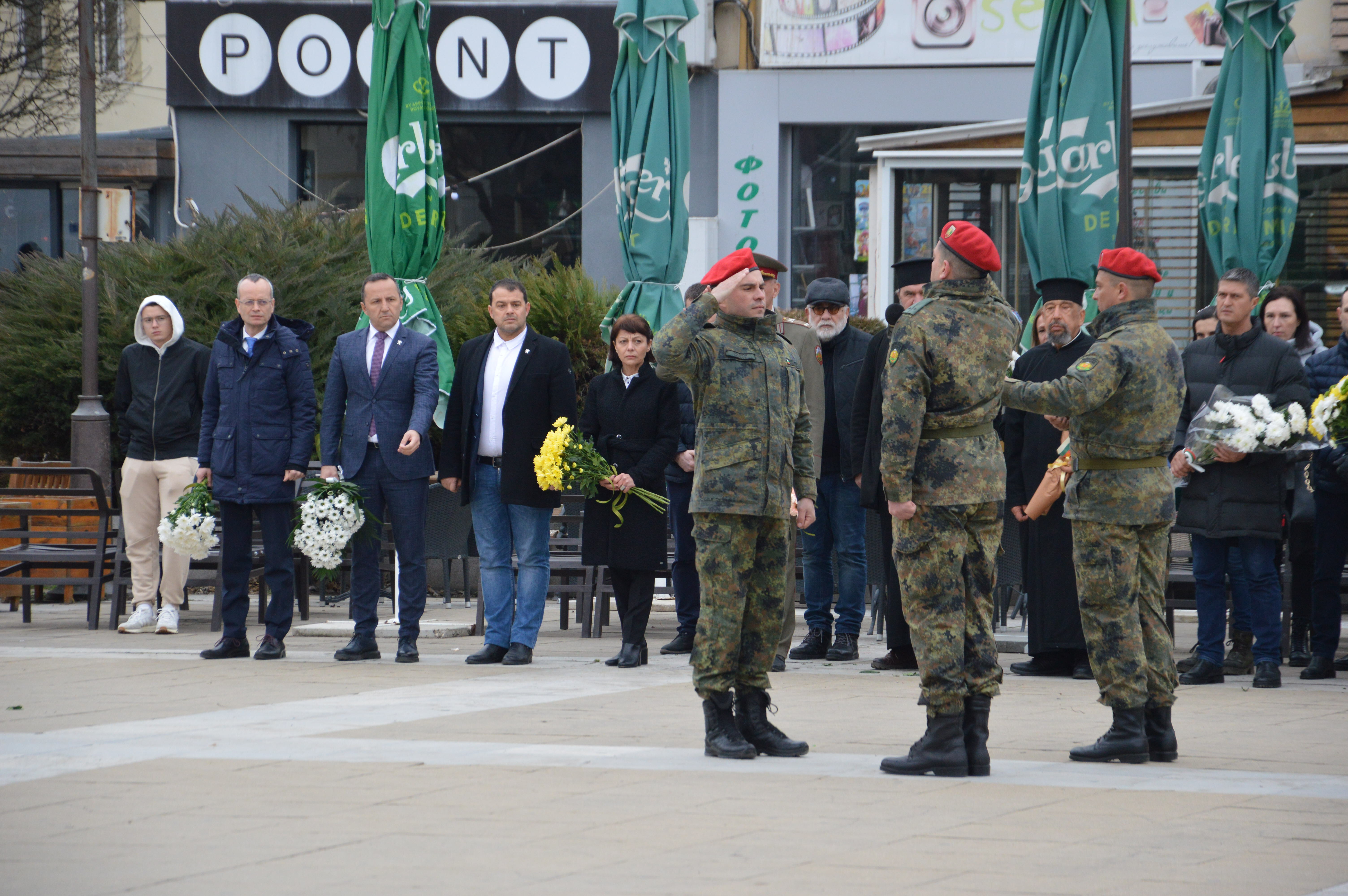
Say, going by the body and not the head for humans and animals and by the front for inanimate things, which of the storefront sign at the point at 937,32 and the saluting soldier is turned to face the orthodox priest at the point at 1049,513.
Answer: the storefront sign

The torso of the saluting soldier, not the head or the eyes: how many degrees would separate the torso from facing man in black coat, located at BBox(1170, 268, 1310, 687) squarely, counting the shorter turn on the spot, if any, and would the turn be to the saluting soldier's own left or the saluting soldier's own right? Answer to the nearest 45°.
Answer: approximately 90° to the saluting soldier's own left

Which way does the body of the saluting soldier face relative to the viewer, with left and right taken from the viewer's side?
facing the viewer and to the right of the viewer

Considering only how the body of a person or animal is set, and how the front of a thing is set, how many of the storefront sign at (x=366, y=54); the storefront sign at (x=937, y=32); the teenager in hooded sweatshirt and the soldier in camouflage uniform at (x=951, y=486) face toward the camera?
3

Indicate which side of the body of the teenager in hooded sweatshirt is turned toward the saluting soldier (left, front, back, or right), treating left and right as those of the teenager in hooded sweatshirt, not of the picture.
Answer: front

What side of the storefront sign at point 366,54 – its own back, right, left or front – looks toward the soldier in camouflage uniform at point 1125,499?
front

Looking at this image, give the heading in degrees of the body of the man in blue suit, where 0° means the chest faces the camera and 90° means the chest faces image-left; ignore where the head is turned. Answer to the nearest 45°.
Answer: approximately 0°

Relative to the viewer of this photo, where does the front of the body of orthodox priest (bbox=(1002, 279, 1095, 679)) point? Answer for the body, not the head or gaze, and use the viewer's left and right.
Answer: facing the viewer and to the left of the viewer

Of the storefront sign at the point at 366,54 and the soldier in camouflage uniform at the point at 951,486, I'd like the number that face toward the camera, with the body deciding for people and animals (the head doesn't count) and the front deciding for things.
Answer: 1

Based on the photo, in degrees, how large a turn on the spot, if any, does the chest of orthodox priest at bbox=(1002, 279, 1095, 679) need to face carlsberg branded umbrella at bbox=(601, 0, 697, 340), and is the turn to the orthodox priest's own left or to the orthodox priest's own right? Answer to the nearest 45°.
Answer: approximately 90° to the orthodox priest's own right

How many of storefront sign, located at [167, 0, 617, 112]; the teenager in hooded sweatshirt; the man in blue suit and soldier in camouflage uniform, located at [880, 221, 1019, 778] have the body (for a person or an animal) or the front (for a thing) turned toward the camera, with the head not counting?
3

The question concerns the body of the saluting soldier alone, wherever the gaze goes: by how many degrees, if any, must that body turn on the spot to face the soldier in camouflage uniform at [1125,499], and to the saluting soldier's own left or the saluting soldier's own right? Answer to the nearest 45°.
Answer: approximately 45° to the saluting soldier's own left

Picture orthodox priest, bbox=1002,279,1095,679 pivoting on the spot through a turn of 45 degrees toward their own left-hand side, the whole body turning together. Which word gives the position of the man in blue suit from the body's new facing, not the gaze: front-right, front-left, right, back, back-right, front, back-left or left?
right

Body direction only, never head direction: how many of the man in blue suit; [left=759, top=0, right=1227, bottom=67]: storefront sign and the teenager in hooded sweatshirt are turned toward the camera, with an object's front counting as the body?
3

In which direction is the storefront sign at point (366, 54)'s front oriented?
toward the camera

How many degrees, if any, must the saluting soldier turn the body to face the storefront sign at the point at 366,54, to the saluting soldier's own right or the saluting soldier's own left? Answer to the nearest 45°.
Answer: approximately 135° to the saluting soldier's own left
